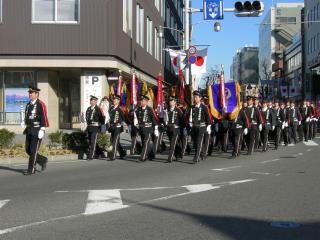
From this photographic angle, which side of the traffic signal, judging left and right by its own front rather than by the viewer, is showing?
front

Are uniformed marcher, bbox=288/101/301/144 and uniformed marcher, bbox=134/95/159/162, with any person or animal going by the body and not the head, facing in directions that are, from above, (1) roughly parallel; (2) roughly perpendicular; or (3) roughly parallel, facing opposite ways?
roughly parallel

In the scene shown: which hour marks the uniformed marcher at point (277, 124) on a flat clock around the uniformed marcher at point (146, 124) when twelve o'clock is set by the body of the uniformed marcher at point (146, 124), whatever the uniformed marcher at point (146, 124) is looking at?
the uniformed marcher at point (277, 124) is roughly at 6 o'clock from the uniformed marcher at point (146, 124).

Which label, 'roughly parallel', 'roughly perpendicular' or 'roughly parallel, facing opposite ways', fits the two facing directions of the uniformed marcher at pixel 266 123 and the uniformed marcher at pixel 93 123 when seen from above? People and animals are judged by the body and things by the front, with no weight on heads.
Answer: roughly parallel

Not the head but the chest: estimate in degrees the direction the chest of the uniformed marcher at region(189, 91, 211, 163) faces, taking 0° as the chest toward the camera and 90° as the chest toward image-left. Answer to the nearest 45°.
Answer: approximately 45°

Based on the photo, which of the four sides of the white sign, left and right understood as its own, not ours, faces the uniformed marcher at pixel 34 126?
front

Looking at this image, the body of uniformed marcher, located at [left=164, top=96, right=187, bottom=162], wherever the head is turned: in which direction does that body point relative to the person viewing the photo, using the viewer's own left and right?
facing the viewer and to the left of the viewer

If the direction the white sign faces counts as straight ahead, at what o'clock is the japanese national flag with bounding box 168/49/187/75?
The japanese national flag is roughly at 9 o'clock from the white sign.

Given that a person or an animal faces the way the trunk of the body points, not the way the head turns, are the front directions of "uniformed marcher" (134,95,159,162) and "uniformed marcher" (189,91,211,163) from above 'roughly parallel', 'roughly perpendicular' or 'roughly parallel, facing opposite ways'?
roughly parallel

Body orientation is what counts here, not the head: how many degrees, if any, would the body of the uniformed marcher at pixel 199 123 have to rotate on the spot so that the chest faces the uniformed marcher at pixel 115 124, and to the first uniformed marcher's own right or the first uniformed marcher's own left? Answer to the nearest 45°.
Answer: approximately 45° to the first uniformed marcher's own right

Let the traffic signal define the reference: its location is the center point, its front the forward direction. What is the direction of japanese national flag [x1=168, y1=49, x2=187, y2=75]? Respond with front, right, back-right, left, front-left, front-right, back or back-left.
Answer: back-right

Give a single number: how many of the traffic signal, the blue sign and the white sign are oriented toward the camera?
3

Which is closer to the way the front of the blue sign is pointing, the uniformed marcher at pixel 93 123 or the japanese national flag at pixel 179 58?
the uniformed marcher

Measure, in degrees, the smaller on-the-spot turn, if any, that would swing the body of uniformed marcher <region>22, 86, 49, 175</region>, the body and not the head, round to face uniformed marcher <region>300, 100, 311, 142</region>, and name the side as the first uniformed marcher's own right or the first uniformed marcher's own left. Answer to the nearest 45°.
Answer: approximately 180°
